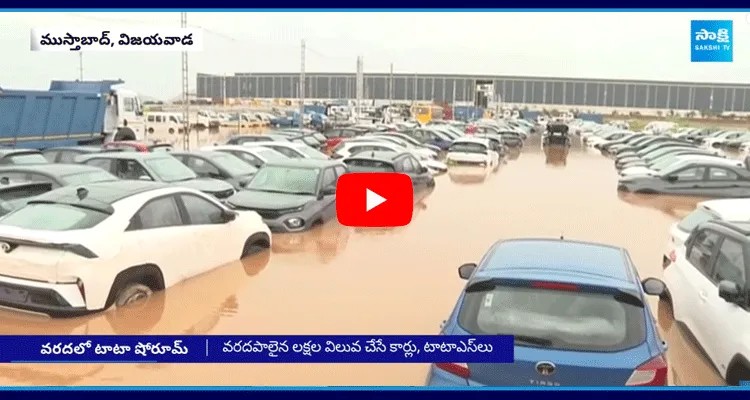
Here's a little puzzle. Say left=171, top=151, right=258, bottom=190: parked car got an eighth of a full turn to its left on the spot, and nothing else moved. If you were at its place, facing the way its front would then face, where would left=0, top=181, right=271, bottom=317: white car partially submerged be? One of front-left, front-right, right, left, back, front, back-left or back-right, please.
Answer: right

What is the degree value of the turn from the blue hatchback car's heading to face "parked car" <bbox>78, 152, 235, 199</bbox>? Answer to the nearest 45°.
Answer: approximately 45° to its left

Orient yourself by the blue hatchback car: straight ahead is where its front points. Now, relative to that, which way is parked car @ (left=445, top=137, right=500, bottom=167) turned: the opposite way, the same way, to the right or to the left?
the opposite way

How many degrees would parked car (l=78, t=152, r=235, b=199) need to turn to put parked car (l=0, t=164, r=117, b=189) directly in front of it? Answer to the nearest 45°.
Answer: approximately 90° to its right

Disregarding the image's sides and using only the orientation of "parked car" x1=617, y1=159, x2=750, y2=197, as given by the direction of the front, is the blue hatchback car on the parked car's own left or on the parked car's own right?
on the parked car's own left

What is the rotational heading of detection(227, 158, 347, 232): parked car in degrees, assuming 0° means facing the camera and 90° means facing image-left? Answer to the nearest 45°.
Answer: approximately 45°

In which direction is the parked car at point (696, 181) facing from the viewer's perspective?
to the viewer's left

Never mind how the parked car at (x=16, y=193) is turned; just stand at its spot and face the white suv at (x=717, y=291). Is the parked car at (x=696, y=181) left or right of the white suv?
left

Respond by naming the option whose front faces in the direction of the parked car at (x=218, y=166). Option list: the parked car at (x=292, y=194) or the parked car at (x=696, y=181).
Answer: the parked car at (x=696, y=181)

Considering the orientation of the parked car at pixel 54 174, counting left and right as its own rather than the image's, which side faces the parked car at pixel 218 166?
left

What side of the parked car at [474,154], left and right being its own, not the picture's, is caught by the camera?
front

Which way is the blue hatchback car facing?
away from the camera

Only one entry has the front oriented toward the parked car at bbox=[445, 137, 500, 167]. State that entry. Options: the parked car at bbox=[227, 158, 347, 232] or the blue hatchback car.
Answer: the blue hatchback car

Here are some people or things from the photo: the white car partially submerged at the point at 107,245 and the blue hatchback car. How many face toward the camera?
0
